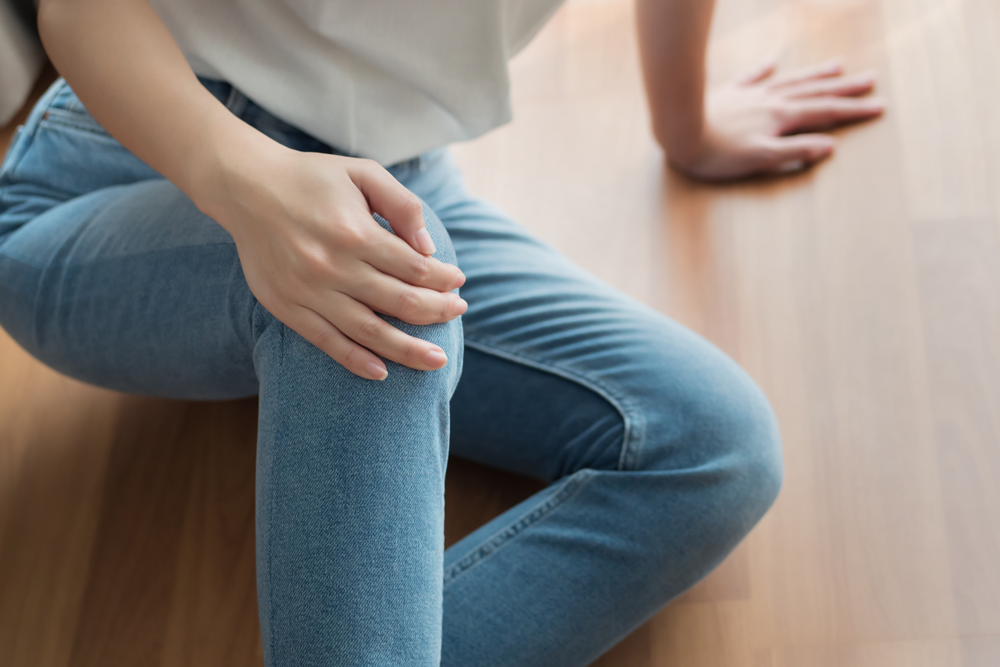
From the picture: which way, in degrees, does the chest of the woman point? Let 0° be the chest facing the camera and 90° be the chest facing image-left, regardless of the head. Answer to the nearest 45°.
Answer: approximately 315°
